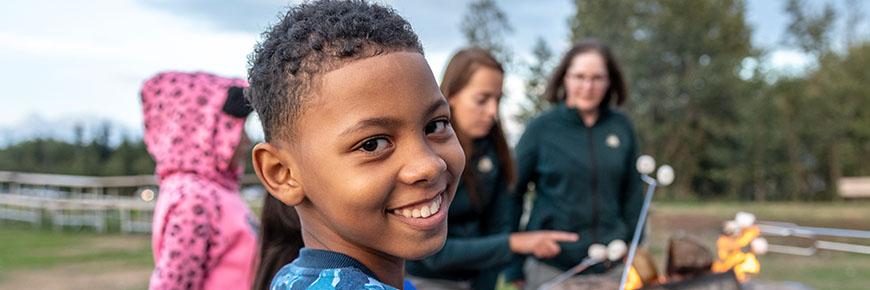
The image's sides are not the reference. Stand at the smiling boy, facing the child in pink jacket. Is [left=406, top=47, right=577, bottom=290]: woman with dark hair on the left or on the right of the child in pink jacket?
right

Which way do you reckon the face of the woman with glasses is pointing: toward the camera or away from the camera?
toward the camera

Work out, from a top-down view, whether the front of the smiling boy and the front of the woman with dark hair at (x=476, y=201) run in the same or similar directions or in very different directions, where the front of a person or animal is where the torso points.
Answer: same or similar directions

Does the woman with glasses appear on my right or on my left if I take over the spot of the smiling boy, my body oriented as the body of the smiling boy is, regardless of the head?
on my left

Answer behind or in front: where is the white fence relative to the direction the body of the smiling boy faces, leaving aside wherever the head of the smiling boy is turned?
behind

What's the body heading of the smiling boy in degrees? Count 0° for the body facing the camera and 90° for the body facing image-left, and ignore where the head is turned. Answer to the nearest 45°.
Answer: approximately 315°

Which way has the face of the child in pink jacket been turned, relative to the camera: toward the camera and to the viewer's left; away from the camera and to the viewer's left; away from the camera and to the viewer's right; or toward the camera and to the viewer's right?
away from the camera and to the viewer's right

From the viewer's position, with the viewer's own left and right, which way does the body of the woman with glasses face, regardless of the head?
facing the viewer

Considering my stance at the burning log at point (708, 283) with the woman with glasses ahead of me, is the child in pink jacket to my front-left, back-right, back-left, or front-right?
front-left

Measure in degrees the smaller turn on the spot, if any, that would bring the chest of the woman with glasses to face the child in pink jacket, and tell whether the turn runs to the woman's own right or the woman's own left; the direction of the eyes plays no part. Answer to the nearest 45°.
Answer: approximately 45° to the woman's own right
